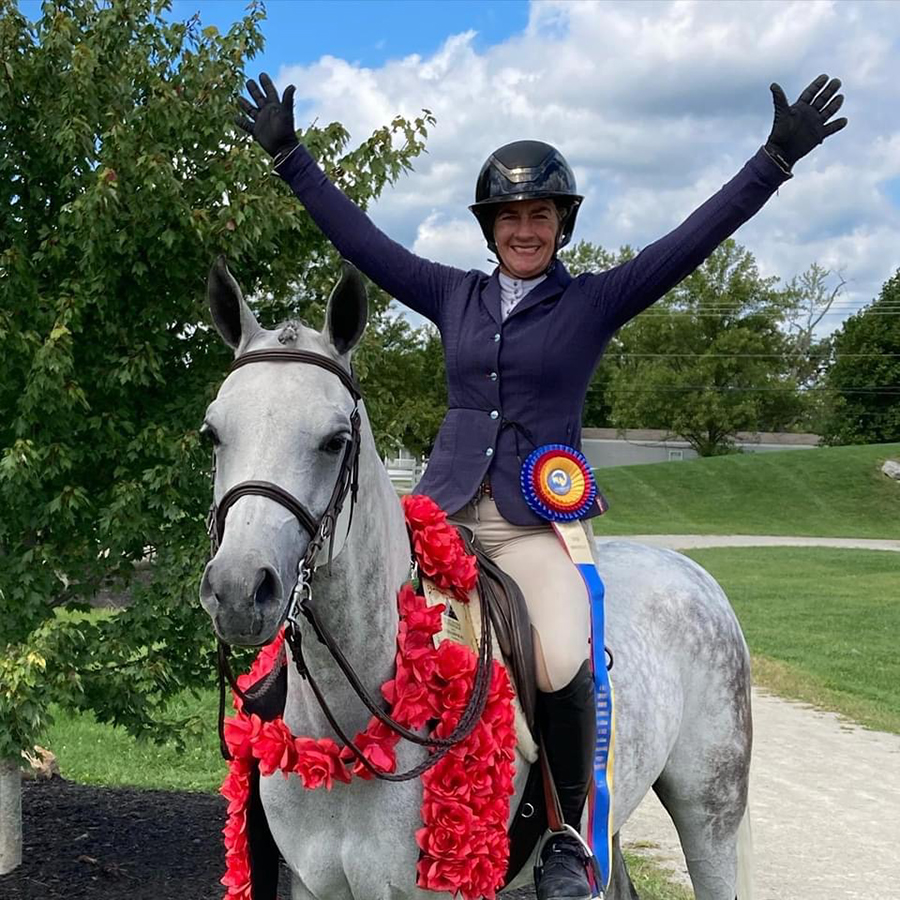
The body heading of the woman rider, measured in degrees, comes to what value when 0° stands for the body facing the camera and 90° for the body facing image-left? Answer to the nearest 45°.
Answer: approximately 0°

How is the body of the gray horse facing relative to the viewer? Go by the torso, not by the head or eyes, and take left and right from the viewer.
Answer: facing the viewer and to the left of the viewer

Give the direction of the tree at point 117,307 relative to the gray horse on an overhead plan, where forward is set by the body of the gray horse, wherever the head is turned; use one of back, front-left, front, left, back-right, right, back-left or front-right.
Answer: right
